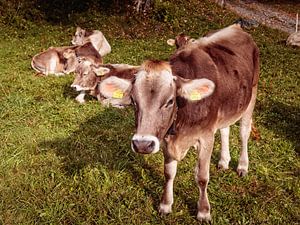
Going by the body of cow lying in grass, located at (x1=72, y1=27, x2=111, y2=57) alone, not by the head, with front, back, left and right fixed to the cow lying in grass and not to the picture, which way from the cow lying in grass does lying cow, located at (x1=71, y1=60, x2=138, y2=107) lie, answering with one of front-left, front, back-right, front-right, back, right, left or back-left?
left

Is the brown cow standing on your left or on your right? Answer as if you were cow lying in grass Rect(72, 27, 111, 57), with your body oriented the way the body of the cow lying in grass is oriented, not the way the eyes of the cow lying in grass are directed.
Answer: on your left

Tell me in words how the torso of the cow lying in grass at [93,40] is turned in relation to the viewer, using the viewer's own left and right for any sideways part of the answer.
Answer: facing to the left of the viewer

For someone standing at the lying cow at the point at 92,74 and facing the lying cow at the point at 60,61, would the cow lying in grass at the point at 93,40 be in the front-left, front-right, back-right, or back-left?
front-right

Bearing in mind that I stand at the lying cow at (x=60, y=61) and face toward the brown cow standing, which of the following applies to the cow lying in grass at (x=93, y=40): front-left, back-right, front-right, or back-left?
back-left

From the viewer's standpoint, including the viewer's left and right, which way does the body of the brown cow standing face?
facing the viewer and to the left of the viewer

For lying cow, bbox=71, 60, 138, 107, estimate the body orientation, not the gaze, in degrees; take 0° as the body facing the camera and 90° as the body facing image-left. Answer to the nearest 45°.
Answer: approximately 45°
